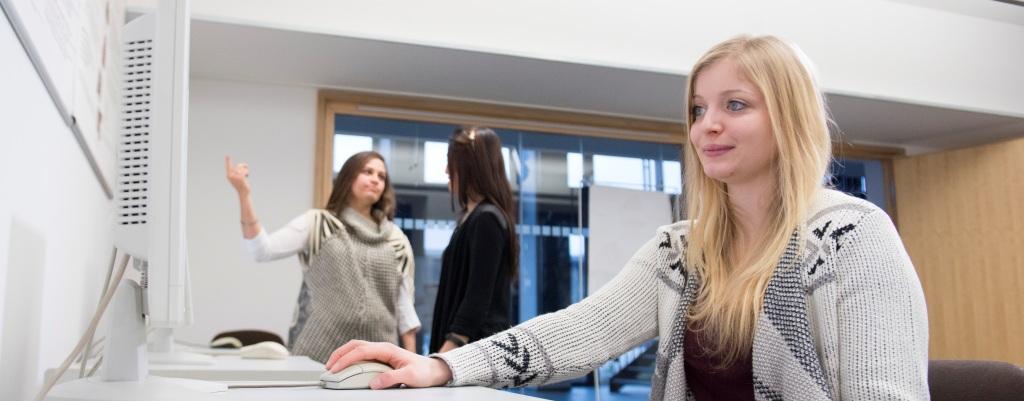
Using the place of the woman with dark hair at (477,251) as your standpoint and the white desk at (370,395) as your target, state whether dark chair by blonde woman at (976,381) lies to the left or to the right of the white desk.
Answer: left

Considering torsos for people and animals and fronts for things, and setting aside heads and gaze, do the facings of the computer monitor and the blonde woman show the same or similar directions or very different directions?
very different directions

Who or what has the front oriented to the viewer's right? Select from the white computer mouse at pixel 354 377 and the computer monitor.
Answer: the computer monitor

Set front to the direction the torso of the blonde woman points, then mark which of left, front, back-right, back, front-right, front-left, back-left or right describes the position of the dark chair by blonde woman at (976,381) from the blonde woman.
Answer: back

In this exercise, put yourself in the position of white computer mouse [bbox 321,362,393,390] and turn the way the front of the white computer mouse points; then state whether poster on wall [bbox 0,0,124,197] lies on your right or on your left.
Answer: on your right

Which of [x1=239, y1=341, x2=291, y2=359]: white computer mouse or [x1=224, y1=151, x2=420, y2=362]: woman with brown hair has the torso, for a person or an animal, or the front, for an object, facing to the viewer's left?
the white computer mouse

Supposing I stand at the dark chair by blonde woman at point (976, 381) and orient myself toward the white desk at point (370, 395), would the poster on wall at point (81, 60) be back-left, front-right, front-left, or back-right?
front-right

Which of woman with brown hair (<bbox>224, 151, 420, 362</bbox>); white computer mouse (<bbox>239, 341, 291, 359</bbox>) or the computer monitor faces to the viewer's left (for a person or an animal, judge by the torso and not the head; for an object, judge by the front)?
the white computer mouse

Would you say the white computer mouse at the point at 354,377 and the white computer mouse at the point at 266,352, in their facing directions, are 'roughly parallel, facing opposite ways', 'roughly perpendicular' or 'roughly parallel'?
roughly parallel

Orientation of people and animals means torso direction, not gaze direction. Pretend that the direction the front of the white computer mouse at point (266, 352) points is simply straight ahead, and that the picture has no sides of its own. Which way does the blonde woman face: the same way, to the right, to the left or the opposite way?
the same way

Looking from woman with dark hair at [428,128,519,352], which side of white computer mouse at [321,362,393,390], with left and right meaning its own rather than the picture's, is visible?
right

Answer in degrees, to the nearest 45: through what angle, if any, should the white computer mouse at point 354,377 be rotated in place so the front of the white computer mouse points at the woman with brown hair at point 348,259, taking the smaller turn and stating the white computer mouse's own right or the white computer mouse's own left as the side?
approximately 90° to the white computer mouse's own right

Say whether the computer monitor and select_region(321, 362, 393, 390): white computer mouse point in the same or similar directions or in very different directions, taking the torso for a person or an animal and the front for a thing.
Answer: very different directions

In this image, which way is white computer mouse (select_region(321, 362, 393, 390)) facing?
to the viewer's left

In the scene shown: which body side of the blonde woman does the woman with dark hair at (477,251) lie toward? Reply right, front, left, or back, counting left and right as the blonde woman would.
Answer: right

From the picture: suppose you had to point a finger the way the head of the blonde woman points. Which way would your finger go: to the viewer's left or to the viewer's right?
to the viewer's left

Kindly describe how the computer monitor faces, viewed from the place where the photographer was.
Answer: facing to the right of the viewer
